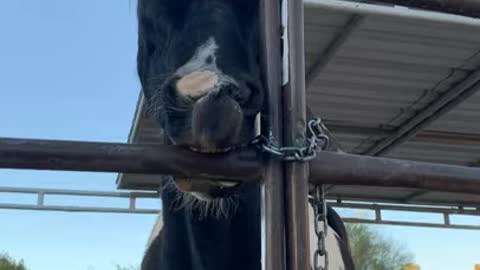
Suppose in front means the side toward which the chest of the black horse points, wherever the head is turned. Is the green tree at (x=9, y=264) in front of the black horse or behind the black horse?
behind

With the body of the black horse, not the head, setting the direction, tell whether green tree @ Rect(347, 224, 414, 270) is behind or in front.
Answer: behind

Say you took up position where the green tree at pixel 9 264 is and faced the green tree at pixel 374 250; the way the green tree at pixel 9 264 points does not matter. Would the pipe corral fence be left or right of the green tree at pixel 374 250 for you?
right

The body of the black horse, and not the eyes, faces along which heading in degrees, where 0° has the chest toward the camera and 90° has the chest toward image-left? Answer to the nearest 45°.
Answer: approximately 0°
